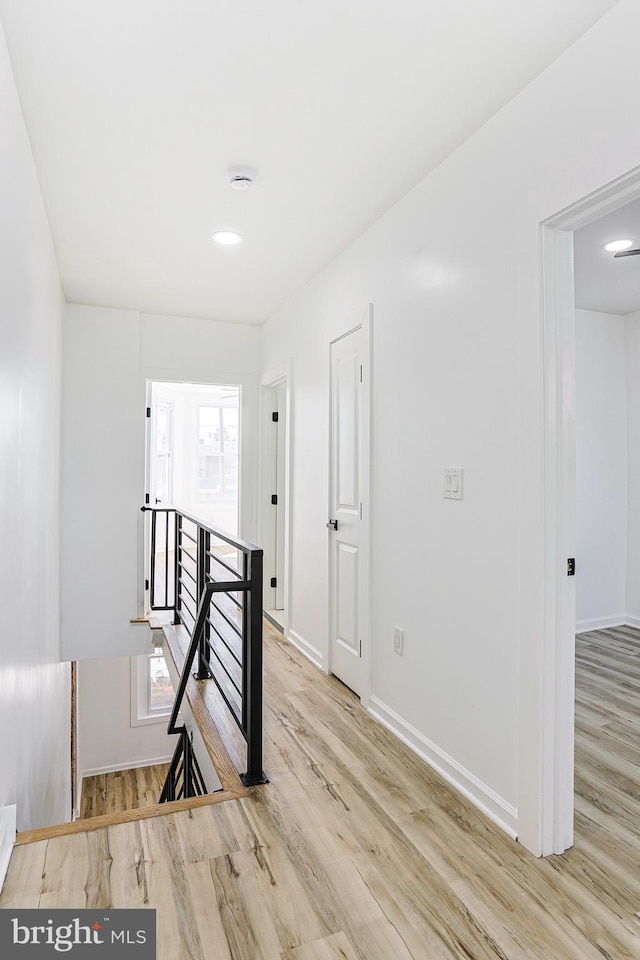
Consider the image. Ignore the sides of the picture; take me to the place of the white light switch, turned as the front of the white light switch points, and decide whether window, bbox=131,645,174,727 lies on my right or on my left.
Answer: on my right

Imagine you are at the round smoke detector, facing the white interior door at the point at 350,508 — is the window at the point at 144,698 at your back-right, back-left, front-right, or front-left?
front-left

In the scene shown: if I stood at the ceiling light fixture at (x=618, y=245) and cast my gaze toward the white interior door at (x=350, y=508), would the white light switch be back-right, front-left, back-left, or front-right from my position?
front-left

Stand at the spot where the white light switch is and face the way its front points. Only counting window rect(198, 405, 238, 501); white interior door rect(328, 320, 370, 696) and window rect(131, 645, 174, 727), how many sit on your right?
3

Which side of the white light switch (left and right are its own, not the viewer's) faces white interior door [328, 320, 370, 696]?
right

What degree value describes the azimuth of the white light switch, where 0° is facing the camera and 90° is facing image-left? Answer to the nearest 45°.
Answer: approximately 45°

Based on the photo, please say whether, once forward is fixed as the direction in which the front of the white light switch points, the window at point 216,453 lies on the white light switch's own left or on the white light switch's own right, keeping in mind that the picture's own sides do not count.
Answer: on the white light switch's own right

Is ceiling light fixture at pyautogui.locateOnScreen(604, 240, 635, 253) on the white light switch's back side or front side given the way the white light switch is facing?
on the back side

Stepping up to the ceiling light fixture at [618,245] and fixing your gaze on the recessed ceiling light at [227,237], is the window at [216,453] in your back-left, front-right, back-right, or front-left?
front-right
